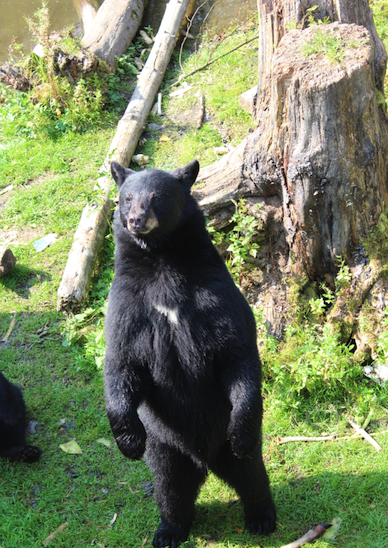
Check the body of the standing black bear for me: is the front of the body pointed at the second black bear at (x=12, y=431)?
no

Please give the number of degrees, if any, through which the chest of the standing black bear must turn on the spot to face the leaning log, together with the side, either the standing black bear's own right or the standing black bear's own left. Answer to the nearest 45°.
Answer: approximately 180°

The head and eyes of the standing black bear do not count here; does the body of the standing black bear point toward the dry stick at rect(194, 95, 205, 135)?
no

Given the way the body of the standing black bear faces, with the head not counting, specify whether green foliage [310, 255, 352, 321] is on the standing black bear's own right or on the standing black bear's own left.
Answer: on the standing black bear's own left

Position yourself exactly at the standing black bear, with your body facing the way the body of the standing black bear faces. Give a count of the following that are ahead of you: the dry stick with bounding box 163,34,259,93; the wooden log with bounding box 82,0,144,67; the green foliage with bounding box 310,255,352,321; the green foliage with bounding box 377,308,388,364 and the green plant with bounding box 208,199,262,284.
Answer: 0

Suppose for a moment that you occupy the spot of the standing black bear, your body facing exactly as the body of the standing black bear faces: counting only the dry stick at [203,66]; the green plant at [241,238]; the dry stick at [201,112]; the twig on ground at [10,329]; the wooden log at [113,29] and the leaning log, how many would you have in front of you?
0

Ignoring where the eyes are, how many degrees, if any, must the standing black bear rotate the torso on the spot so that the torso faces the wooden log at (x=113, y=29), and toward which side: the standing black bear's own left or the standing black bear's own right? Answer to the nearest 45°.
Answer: approximately 180°

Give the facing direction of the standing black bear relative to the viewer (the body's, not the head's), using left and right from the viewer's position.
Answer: facing the viewer

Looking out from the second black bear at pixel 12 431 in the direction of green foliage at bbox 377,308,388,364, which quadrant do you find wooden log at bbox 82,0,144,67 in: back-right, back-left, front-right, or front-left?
front-left

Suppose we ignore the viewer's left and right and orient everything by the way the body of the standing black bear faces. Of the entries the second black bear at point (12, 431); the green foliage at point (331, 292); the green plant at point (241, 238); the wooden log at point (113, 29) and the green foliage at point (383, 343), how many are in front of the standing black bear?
0

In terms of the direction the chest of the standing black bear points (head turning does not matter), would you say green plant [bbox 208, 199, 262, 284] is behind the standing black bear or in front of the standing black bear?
behind

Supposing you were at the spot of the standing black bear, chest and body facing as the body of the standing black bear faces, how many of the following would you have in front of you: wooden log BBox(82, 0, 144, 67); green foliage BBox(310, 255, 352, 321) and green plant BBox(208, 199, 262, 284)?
0

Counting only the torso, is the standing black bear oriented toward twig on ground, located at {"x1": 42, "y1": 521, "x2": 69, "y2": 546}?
no

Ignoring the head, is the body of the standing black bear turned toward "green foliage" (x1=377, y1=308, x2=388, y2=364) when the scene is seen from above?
no

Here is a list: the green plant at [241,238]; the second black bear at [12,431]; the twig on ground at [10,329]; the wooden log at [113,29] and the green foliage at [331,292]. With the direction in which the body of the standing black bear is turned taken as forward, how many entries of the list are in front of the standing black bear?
0
